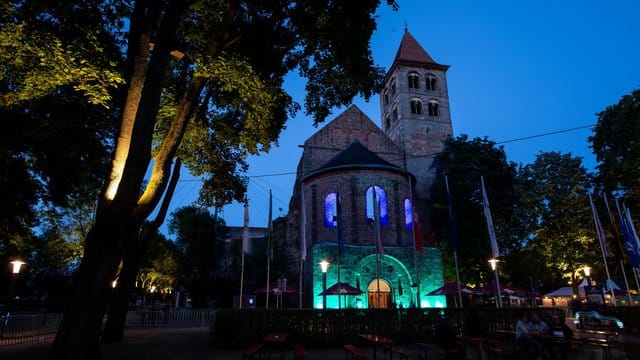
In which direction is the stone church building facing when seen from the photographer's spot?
facing the viewer

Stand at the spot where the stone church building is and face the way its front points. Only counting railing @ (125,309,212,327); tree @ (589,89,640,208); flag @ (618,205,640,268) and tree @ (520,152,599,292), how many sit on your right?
1

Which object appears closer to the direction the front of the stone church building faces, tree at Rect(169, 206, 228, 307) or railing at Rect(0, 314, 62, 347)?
the railing

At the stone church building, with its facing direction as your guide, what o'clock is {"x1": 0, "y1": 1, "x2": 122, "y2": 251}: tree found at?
The tree is roughly at 1 o'clock from the stone church building.

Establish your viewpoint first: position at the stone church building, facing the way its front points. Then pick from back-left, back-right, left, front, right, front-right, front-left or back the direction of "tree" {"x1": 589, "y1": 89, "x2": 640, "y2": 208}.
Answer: left

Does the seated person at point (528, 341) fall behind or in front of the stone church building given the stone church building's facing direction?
in front

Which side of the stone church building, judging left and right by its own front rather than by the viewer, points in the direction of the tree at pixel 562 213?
left

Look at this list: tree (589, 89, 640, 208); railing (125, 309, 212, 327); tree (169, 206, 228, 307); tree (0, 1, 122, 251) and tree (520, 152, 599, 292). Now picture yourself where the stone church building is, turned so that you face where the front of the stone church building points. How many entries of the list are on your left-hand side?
2

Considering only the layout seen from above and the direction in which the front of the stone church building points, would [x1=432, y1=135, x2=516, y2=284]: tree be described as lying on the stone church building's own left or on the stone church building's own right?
on the stone church building's own left

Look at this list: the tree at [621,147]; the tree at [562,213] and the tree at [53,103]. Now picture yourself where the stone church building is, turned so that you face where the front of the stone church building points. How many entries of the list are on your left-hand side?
2

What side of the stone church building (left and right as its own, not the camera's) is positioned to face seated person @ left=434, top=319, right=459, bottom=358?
front

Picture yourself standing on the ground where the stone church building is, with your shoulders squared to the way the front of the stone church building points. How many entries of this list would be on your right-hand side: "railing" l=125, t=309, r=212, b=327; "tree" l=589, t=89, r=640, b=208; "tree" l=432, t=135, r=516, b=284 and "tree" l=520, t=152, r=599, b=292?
1

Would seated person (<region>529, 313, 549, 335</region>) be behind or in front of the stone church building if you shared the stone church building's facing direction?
in front

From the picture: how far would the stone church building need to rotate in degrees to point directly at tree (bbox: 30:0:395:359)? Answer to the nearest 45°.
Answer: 0° — it already faces it
